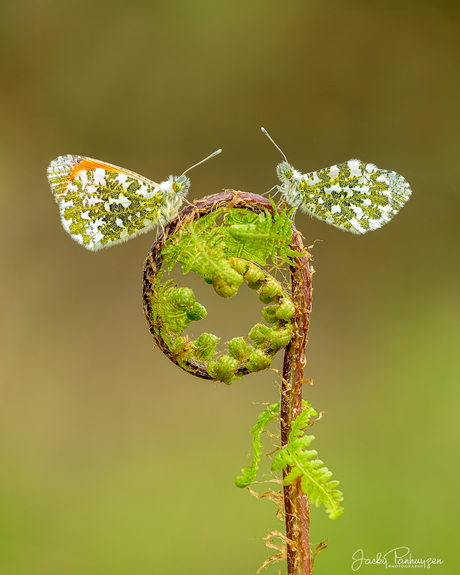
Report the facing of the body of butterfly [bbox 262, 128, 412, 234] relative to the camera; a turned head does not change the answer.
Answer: to the viewer's left

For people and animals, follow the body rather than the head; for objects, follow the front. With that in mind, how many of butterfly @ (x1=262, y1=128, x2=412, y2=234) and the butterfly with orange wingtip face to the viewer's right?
1

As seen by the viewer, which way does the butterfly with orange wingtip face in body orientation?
to the viewer's right

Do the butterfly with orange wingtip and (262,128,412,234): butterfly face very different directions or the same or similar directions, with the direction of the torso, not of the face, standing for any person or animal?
very different directions
